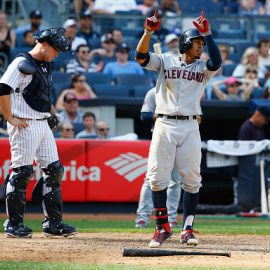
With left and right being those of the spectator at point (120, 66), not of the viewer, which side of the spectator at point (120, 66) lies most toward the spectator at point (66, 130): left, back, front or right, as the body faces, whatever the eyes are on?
front

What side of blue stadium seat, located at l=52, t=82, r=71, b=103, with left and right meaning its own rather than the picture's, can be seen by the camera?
front

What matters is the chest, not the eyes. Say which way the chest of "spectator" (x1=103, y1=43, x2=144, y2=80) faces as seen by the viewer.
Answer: toward the camera

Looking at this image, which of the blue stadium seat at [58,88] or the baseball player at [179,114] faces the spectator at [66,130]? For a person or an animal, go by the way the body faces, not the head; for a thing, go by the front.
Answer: the blue stadium seat

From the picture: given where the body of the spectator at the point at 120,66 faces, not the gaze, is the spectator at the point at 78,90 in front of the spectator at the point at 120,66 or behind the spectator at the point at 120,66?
in front

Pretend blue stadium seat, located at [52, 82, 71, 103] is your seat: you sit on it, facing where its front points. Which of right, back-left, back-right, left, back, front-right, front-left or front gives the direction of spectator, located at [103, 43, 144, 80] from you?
back-left

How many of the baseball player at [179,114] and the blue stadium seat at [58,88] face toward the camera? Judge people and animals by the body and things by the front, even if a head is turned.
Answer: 2

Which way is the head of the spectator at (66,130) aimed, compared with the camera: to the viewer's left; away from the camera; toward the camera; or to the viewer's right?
toward the camera

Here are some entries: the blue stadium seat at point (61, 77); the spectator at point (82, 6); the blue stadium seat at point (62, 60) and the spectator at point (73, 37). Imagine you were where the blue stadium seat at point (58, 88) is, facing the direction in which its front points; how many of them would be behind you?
4

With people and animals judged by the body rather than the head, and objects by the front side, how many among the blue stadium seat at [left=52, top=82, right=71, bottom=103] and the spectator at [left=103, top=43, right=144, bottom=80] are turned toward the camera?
2

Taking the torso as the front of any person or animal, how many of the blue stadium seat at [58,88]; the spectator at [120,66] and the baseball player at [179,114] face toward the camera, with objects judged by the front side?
3

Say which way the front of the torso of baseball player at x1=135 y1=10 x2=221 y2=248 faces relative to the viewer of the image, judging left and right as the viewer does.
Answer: facing the viewer

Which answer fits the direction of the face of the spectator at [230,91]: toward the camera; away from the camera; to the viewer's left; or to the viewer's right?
toward the camera

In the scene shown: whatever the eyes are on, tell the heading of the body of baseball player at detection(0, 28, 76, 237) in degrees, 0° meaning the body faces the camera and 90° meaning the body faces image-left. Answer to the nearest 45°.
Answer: approximately 315°
